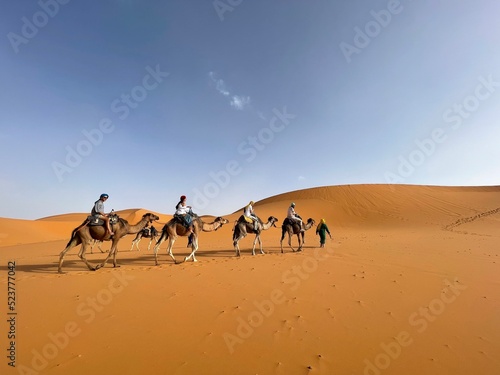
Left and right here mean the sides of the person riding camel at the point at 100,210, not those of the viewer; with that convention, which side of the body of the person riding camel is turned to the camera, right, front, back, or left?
right

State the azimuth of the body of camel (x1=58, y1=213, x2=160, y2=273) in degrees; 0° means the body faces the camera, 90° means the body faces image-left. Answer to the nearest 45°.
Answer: approximately 270°

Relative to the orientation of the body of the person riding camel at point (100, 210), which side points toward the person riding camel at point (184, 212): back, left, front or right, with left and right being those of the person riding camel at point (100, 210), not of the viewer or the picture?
front

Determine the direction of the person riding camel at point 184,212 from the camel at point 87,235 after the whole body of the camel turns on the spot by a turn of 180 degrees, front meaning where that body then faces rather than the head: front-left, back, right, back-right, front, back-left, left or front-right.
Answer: back
